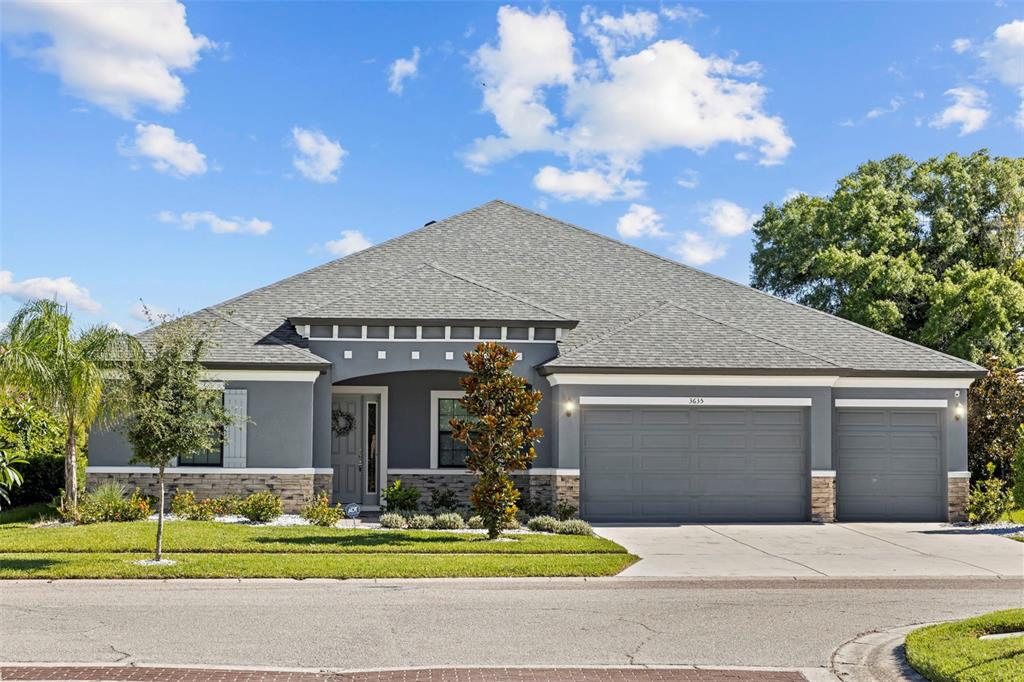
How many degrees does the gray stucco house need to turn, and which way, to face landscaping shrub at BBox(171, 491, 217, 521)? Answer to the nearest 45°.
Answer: approximately 90° to its right

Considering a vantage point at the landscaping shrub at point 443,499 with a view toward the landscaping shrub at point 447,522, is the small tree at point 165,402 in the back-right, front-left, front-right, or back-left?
front-right

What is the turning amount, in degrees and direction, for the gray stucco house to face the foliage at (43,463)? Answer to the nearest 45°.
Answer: approximately 90° to its right

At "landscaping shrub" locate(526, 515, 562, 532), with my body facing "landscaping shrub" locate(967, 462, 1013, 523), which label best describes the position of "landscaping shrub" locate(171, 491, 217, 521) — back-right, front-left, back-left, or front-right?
back-left

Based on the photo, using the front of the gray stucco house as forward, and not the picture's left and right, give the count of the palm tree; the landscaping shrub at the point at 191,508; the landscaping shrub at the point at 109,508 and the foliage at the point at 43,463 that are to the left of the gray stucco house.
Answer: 0

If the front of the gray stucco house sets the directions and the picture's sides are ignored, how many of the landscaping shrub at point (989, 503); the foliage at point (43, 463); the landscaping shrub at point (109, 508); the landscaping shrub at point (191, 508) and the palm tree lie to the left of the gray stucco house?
1

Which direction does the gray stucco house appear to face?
toward the camera

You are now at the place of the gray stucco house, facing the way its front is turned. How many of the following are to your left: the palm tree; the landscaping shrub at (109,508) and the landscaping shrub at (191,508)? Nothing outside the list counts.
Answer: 0

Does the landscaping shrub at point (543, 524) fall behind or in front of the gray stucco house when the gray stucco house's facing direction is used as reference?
in front

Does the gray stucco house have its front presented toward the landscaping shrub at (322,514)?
no

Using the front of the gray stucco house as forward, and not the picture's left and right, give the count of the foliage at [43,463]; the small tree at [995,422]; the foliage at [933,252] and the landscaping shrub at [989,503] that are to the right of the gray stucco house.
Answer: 1

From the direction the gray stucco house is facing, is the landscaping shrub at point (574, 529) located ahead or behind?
ahead

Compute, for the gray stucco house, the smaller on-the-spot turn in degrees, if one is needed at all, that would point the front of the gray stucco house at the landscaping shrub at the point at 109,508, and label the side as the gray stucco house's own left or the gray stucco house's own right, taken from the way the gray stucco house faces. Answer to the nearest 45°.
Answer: approximately 90° to the gray stucco house's own right

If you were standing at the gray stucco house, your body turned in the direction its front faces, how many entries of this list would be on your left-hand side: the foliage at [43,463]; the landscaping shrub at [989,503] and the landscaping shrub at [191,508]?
1

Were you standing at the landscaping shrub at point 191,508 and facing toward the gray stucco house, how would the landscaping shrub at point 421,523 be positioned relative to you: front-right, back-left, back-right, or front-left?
front-right

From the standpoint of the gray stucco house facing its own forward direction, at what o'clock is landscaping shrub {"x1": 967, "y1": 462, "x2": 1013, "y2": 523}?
The landscaping shrub is roughly at 9 o'clock from the gray stucco house.
